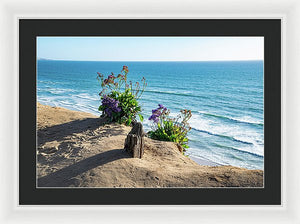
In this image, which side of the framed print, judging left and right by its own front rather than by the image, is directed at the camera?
front
